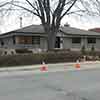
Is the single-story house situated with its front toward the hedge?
yes

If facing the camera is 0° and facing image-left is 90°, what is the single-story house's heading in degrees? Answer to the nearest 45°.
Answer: approximately 0°
